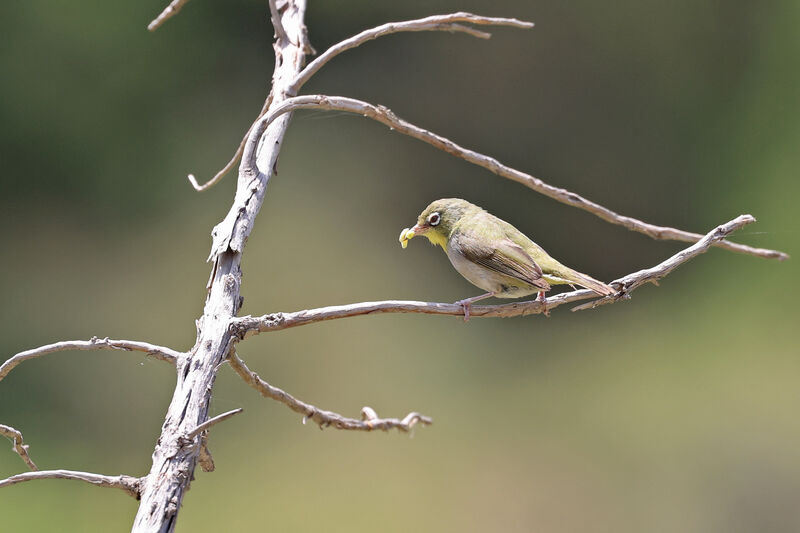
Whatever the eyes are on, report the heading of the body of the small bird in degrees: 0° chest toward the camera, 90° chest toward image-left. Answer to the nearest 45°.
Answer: approximately 90°
